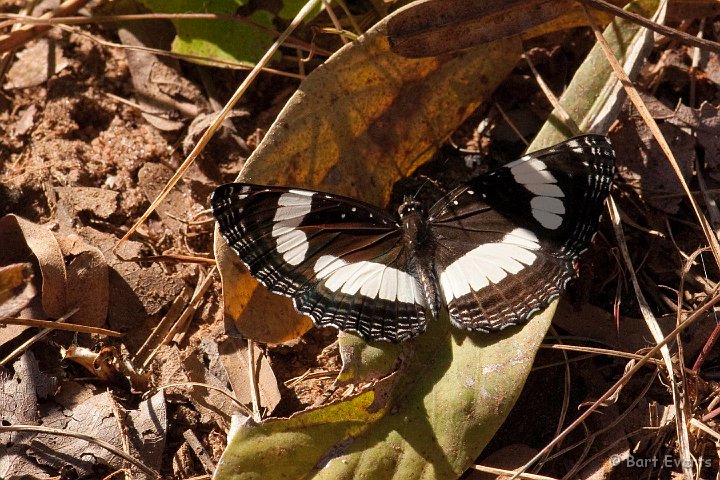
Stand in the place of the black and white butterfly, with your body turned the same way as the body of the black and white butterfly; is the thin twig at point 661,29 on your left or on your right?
on your right

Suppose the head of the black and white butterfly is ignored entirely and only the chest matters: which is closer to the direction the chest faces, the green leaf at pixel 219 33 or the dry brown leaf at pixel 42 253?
the green leaf

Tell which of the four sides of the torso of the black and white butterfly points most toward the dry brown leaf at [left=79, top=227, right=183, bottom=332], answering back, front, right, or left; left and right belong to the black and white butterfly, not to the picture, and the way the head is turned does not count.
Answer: left

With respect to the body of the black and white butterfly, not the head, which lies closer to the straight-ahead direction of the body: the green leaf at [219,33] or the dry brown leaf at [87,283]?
the green leaf

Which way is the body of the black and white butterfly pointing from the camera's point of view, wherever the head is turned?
away from the camera

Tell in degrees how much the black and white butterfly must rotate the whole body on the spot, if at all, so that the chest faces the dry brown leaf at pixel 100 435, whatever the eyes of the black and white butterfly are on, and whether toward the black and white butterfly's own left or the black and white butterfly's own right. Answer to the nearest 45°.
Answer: approximately 90° to the black and white butterfly's own left

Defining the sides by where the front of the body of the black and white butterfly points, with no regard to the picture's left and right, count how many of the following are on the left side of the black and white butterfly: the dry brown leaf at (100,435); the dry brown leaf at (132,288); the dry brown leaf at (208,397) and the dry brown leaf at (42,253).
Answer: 4

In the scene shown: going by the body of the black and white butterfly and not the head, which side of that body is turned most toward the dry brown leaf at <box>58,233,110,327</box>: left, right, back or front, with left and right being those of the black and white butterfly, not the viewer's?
left

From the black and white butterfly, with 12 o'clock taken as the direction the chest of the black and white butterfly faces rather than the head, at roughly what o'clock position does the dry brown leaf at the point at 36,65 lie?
The dry brown leaf is roughly at 10 o'clock from the black and white butterfly.

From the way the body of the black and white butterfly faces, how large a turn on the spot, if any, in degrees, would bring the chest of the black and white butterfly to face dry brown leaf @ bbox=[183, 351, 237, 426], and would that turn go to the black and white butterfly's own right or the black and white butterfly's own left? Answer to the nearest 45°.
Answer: approximately 90° to the black and white butterfly's own left
